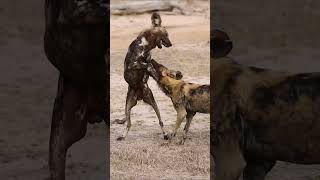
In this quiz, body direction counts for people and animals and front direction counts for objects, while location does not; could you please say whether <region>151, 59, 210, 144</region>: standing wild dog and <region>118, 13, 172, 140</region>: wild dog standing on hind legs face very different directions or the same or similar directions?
very different directions

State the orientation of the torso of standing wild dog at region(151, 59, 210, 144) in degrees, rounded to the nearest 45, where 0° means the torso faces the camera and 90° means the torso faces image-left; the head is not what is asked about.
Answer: approximately 90°

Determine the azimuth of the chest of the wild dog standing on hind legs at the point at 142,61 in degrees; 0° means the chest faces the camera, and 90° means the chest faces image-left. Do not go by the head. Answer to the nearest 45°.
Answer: approximately 270°
